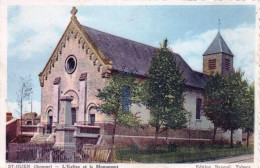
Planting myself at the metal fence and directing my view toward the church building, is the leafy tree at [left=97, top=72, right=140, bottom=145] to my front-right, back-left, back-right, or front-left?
front-right

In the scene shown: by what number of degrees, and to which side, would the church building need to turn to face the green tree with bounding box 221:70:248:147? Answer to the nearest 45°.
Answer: approximately 135° to its left

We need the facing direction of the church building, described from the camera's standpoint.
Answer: facing the viewer and to the left of the viewer

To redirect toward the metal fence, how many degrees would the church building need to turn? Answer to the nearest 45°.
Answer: approximately 45° to its left

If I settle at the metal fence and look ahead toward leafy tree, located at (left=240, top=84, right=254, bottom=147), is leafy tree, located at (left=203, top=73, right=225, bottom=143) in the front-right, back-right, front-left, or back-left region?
front-left

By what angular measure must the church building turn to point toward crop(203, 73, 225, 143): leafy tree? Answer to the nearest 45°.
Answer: approximately 135° to its left

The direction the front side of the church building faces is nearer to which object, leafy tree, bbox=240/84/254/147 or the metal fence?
the metal fence

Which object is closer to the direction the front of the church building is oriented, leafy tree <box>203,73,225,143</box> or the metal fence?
the metal fence
